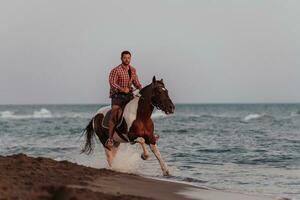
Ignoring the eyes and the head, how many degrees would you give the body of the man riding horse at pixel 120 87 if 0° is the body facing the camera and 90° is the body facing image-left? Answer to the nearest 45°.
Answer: approximately 315°

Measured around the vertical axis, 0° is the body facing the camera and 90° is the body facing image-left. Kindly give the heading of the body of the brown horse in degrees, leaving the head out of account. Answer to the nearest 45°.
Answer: approximately 315°
